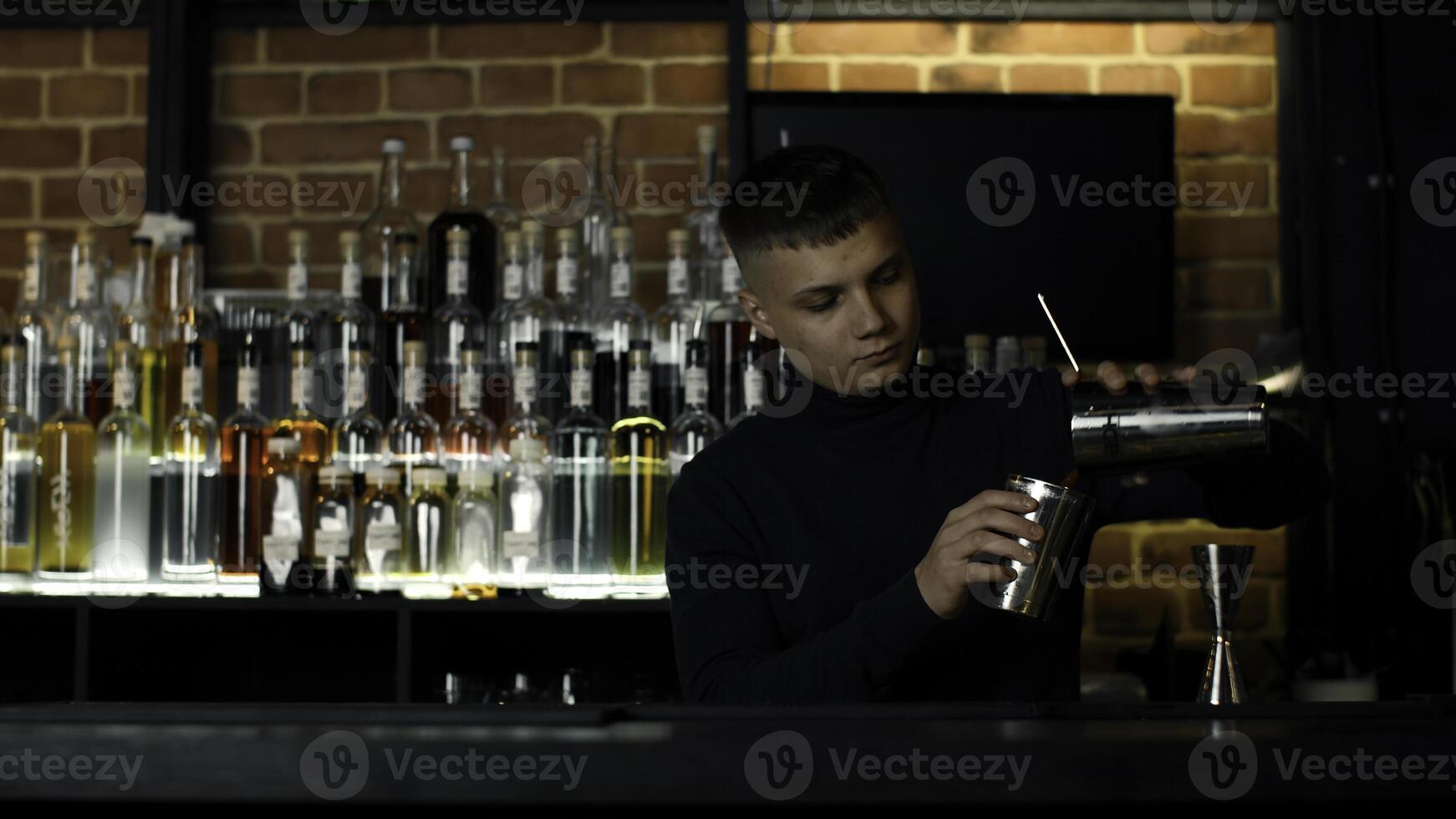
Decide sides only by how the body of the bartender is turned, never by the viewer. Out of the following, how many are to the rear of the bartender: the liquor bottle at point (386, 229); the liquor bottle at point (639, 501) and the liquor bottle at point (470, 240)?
3

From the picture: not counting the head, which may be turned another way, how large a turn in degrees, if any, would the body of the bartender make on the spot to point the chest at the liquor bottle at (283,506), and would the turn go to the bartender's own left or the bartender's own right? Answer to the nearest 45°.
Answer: approximately 180°

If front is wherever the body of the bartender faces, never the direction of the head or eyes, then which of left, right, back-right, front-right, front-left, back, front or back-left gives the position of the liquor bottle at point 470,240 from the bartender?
back

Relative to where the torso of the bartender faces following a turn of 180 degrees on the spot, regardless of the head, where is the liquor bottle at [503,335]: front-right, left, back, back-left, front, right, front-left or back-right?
front

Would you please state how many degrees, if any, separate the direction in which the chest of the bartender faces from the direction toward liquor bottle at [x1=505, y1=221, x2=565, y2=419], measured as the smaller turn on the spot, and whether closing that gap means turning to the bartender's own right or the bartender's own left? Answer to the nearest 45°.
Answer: approximately 180°

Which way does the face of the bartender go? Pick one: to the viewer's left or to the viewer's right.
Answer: to the viewer's right

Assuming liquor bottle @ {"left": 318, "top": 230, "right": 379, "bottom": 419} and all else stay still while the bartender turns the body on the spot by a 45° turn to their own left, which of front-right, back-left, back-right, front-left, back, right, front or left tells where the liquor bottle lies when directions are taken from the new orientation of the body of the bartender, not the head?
back-left

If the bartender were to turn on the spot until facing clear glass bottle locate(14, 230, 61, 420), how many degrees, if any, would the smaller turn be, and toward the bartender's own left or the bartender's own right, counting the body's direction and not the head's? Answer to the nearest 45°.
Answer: approximately 135° to the bartender's own right

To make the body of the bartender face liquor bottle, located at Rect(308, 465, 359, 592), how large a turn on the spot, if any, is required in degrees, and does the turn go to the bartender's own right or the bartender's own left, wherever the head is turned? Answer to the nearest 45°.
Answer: approximately 180°

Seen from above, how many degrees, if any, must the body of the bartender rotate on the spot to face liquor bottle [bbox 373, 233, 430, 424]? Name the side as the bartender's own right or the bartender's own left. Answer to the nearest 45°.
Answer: approximately 180°

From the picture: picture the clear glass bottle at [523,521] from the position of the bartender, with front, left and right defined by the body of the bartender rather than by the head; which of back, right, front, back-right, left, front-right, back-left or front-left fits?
back

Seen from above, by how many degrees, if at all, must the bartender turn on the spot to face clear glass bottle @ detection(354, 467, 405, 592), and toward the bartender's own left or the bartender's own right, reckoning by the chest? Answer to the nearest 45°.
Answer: approximately 180°

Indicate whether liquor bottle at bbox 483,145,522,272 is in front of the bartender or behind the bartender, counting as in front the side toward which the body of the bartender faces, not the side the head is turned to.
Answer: behind

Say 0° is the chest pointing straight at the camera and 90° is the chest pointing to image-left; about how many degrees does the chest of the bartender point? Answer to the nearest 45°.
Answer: approximately 315°
